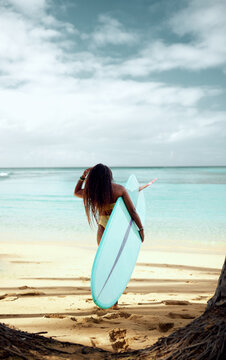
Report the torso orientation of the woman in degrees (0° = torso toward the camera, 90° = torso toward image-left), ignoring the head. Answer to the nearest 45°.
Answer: approximately 180°

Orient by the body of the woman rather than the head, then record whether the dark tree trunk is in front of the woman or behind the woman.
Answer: behind
